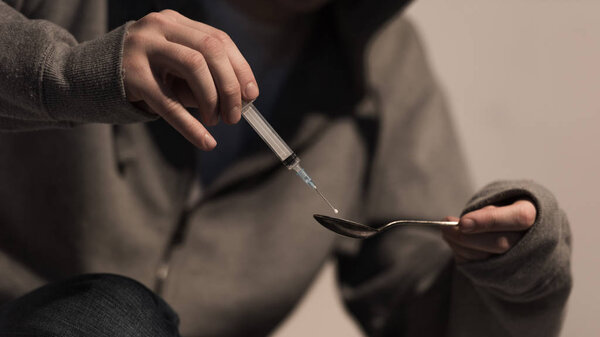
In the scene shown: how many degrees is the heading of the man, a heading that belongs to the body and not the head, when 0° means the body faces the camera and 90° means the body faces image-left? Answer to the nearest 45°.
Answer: approximately 0°
